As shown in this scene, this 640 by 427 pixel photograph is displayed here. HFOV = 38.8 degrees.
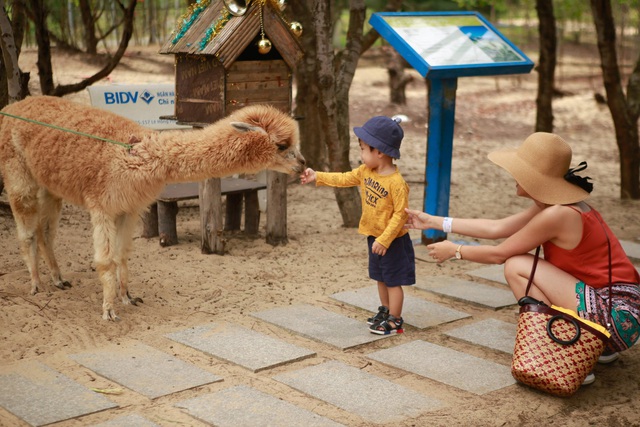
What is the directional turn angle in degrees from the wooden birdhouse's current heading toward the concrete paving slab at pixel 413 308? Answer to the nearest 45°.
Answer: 0° — it already faces it

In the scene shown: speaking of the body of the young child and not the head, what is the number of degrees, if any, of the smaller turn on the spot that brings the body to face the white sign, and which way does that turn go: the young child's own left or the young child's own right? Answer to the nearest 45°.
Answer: approximately 90° to the young child's own right

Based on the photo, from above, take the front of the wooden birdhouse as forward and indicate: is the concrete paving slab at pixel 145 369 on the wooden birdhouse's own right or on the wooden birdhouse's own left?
on the wooden birdhouse's own right

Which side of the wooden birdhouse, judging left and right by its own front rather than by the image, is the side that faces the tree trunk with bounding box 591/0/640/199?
left

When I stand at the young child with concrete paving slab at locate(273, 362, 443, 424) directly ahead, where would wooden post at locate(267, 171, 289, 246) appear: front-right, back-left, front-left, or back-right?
back-right

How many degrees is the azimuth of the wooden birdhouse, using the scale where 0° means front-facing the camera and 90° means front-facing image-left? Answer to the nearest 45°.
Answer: approximately 315°

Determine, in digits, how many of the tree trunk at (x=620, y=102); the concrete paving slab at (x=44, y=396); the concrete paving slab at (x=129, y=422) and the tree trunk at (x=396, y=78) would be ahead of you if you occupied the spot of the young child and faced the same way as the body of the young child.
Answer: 2

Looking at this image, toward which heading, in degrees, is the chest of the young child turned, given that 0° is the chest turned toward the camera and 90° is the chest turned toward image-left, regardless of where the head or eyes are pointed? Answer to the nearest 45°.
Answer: approximately 45°

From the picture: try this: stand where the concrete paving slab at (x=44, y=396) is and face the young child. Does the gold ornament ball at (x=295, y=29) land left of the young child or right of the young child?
left
